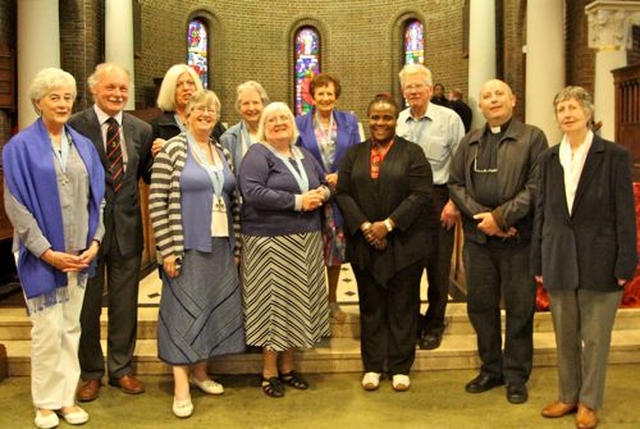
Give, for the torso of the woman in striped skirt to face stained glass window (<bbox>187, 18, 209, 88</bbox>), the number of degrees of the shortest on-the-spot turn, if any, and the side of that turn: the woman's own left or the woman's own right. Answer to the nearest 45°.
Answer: approximately 135° to the woman's own left

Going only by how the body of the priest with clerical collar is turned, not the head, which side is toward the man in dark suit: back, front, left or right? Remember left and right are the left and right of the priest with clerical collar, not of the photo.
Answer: right

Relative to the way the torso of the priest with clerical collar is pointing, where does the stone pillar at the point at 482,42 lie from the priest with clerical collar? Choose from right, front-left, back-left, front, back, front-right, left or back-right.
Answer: back

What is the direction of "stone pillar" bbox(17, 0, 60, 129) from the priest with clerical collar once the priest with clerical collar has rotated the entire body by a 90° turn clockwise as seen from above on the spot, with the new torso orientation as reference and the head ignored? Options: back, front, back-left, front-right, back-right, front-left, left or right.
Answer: front-right

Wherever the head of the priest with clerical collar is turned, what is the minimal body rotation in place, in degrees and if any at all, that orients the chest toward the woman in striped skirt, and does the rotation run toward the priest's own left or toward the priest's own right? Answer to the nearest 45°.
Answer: approximately 90° to the priest's own right

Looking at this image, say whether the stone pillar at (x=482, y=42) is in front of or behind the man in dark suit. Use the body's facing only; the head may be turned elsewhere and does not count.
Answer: behind
